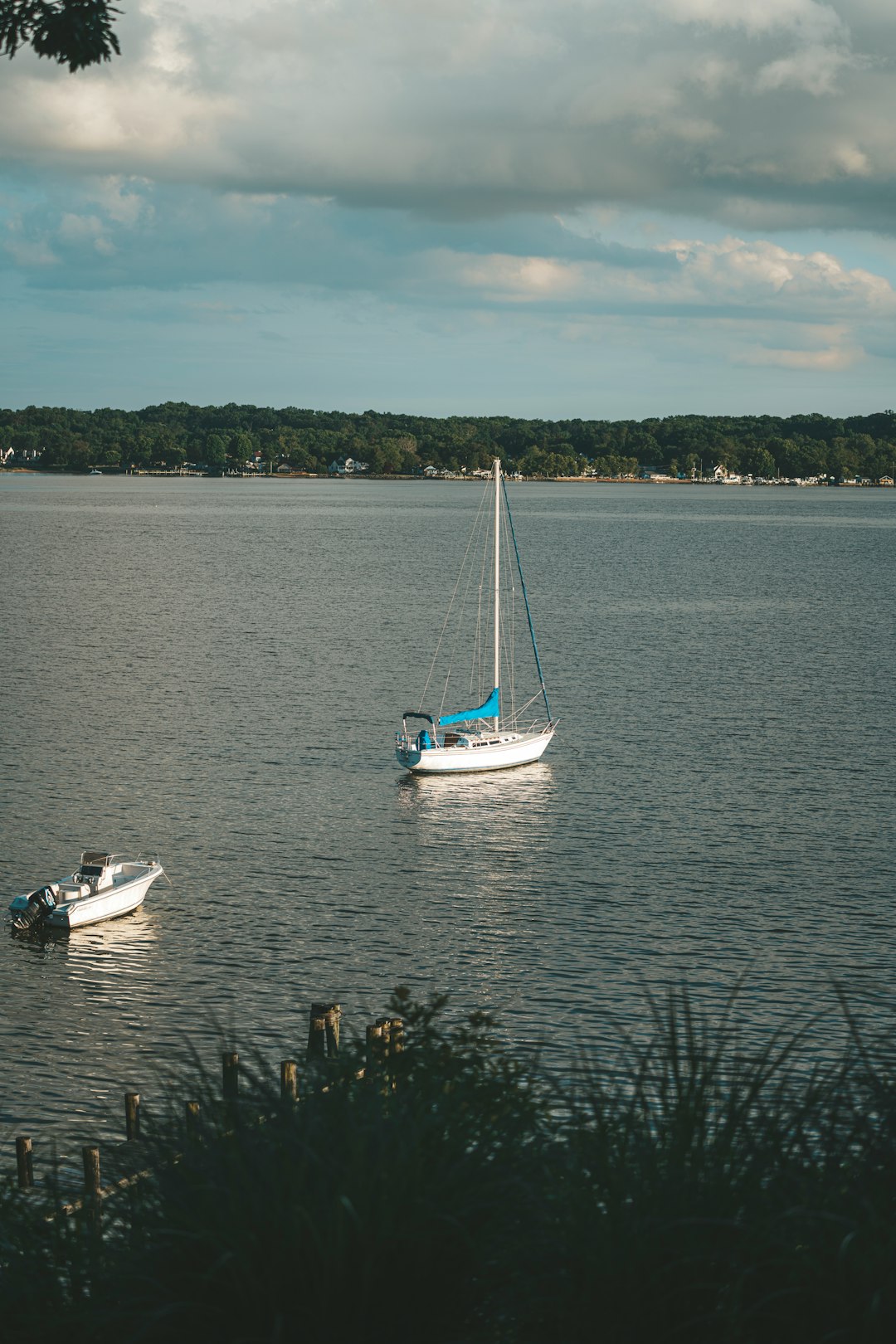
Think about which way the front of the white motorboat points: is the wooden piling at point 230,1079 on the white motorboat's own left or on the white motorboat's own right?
on the white motorboat's own right

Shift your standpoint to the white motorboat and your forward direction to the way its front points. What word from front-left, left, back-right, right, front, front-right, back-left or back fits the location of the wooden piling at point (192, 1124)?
back-right

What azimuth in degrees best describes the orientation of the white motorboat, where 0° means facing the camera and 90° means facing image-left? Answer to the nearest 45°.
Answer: approximately 225°

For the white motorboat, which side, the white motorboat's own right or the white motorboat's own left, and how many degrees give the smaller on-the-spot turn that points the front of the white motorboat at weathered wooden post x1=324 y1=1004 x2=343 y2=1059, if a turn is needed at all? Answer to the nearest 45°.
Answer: approximately 135° to the white motorboat's own right

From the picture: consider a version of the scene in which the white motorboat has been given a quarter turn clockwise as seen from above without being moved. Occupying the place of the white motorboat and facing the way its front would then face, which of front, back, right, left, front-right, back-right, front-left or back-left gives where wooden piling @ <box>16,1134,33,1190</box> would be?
front-right

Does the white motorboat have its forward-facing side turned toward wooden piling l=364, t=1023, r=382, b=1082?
no
